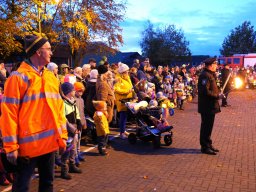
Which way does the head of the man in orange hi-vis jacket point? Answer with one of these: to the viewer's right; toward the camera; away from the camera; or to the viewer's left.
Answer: to the viewer's right

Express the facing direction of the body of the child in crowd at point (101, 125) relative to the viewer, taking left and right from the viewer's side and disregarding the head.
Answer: facing to the right of the viewer

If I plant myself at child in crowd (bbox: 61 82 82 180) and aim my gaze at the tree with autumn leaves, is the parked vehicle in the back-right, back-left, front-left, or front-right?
front-right

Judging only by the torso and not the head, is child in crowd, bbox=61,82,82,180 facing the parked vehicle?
no

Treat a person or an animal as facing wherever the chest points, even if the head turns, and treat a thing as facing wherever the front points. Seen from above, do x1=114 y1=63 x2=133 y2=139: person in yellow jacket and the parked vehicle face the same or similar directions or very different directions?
very different directions

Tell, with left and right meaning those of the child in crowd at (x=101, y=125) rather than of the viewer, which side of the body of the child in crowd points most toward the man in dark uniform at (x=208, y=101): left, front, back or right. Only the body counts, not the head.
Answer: front

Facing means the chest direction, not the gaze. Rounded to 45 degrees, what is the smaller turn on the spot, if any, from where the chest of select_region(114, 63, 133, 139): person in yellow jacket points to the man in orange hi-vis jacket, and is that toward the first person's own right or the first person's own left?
approximately 45° to the first person's own right

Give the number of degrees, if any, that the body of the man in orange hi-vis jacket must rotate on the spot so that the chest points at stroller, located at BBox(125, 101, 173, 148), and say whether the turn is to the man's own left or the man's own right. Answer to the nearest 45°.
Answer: approximately 90° to the man's own left

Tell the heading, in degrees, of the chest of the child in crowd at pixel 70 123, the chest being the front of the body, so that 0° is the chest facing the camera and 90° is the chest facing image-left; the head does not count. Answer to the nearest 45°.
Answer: approximately 270°

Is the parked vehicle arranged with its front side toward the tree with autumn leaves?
no
